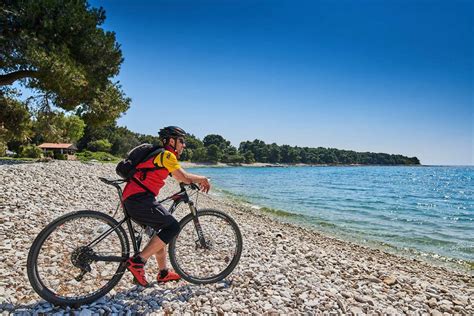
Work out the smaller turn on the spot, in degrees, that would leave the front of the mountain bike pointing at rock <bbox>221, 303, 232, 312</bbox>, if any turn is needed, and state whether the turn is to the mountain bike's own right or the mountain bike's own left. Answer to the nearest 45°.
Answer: approximately 45° to the mountain bike's own right

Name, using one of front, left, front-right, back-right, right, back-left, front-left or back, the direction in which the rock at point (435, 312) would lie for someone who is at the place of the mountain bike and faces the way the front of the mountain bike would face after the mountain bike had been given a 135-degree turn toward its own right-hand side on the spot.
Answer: left

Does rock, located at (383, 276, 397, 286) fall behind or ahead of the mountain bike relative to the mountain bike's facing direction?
ahead

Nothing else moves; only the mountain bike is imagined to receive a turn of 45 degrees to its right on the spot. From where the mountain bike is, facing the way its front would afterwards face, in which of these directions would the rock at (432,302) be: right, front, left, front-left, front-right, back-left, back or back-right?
front

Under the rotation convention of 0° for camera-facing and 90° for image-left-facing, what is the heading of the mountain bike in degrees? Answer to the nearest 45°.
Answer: approximately 225°

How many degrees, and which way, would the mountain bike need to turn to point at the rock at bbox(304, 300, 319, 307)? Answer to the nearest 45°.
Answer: approximately 45° to its right

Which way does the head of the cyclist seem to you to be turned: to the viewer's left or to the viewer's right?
to the viewer's right

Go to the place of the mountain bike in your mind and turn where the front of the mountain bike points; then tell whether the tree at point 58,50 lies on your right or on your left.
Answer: on your left
